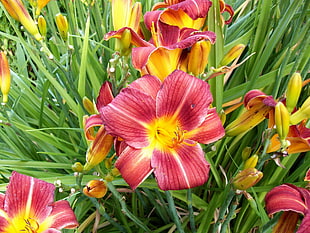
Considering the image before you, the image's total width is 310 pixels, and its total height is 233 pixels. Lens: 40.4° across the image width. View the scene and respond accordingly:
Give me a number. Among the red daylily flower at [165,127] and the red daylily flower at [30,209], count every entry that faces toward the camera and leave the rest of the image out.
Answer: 2

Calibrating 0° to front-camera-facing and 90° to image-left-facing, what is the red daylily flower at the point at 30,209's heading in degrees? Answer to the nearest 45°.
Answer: approximately 0°
